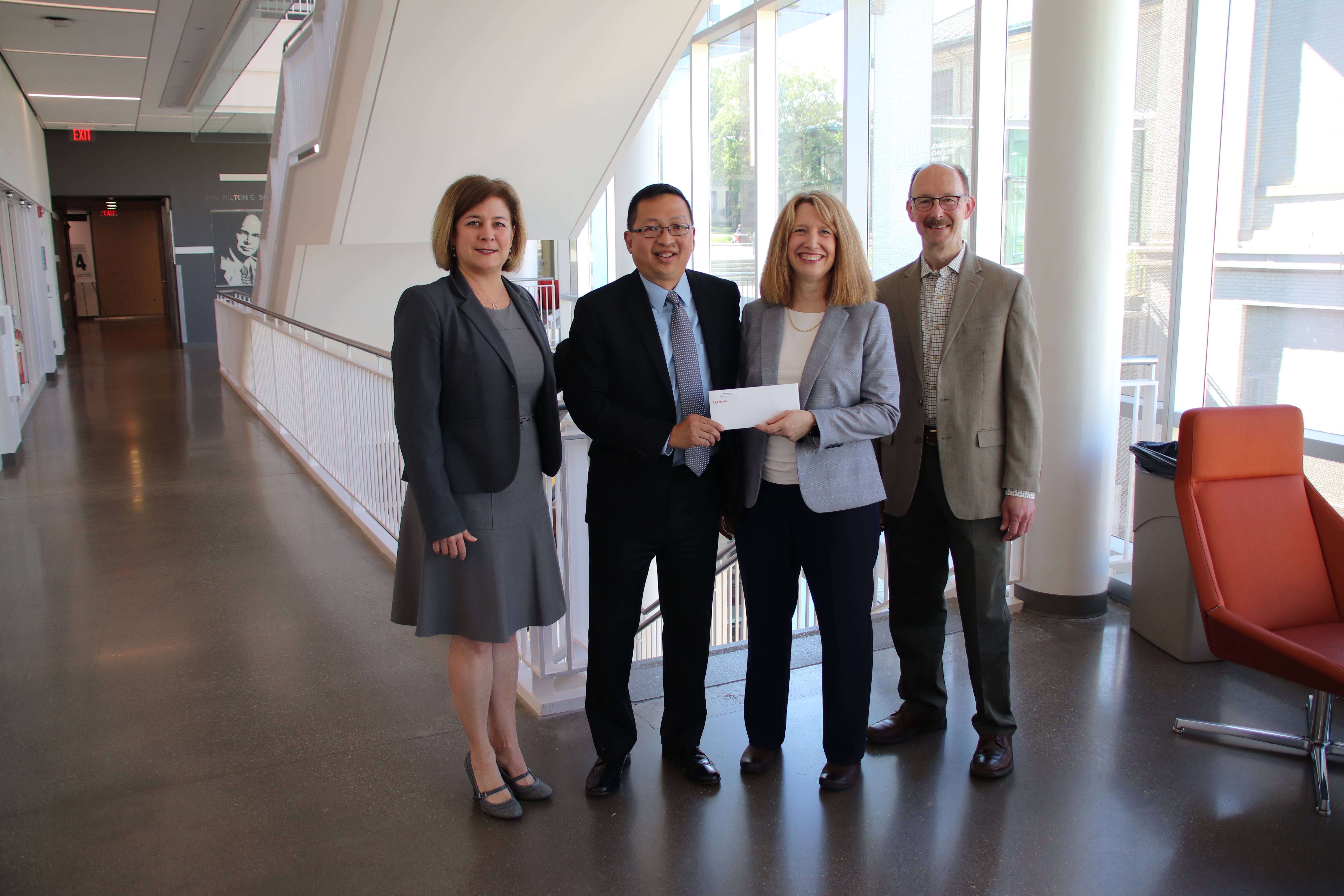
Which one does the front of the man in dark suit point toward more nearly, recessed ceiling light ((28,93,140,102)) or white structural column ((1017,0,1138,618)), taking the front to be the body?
the white structural column

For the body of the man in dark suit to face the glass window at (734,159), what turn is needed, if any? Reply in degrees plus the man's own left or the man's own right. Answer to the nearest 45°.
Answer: approximately 135° to the man's own left

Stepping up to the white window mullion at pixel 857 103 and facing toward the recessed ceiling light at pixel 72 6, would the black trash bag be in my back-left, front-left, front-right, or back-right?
back-left

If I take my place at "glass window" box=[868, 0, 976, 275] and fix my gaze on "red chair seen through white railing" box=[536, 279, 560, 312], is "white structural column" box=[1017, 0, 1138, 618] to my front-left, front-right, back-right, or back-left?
back-left

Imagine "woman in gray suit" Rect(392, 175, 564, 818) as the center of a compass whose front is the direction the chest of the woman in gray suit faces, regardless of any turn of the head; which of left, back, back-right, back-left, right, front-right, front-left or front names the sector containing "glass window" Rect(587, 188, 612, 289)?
back-left

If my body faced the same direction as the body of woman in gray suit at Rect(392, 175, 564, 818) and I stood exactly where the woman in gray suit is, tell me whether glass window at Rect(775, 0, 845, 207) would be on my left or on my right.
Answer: on my left

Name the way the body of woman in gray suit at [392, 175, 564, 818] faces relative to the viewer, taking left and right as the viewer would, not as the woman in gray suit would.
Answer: facing the viewer and to the right of the viewer

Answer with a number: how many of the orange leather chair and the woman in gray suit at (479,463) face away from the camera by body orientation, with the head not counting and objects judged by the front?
0

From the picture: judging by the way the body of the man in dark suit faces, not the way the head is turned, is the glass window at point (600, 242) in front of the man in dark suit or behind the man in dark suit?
behind

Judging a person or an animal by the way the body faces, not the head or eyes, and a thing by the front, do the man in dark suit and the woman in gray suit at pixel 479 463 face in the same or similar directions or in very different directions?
same or similar directions

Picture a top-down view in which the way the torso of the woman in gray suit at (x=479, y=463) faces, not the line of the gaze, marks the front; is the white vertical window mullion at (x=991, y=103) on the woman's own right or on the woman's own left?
on the woman's own left
